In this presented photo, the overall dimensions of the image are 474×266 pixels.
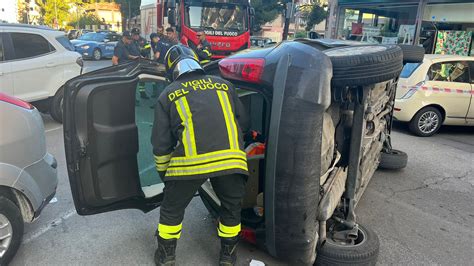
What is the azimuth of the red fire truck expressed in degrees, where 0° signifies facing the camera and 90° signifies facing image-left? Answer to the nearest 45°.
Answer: approximately 315°

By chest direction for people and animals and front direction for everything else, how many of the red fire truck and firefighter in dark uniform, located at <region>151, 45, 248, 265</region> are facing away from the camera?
1

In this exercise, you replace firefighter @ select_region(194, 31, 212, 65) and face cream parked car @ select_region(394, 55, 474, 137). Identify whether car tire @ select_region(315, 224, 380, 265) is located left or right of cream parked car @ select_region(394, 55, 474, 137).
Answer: right

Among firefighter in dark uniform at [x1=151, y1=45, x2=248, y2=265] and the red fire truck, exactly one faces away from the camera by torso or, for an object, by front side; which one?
the firefighter in dark uniform

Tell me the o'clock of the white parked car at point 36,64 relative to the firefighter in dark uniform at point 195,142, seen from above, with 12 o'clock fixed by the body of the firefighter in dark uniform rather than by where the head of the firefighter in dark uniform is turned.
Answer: The white parked car is roughly at 11 o'clock from the firefighter in dark uniform.

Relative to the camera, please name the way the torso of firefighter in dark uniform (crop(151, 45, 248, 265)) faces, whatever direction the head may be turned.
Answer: away from the camera

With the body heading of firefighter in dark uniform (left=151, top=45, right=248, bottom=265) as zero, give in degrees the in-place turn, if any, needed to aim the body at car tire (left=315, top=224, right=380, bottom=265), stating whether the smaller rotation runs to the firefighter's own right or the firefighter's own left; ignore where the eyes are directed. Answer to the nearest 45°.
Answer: approximately 90° to the firefighter's own right

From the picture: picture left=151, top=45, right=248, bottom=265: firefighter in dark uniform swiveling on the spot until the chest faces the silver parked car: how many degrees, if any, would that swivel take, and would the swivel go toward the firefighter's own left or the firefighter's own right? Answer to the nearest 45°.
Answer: approximately 90° to the firefighter's own left

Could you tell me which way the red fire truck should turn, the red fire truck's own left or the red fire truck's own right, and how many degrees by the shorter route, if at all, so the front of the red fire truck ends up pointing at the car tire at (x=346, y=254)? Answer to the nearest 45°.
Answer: approximately 45° to the red fire truck's own right
